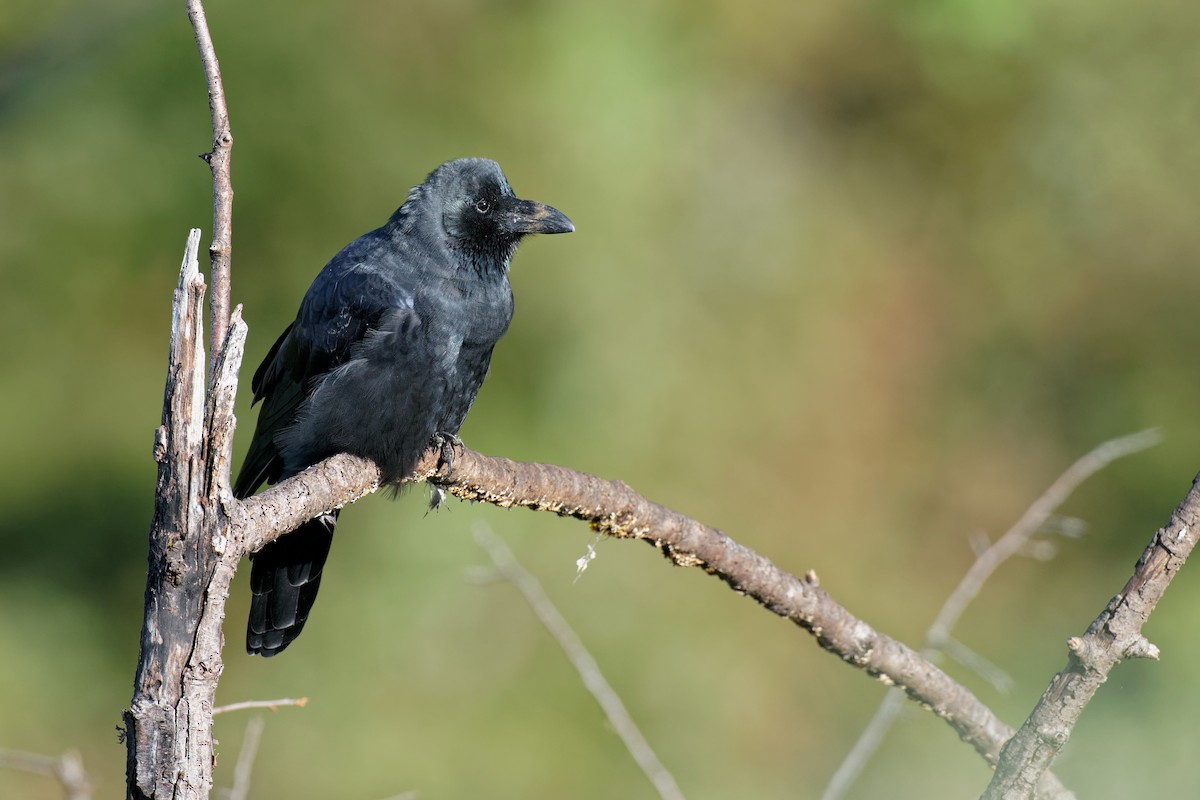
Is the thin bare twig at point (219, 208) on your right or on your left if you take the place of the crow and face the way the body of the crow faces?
on your right

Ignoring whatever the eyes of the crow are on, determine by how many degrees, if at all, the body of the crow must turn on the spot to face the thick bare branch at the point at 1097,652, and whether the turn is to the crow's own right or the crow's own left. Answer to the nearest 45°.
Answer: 0° — it already faces it

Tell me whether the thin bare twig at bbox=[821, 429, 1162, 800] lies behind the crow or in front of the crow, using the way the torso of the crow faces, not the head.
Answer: in front

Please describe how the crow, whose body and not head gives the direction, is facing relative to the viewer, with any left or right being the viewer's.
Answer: facing the viewer and to the right of the viewer
